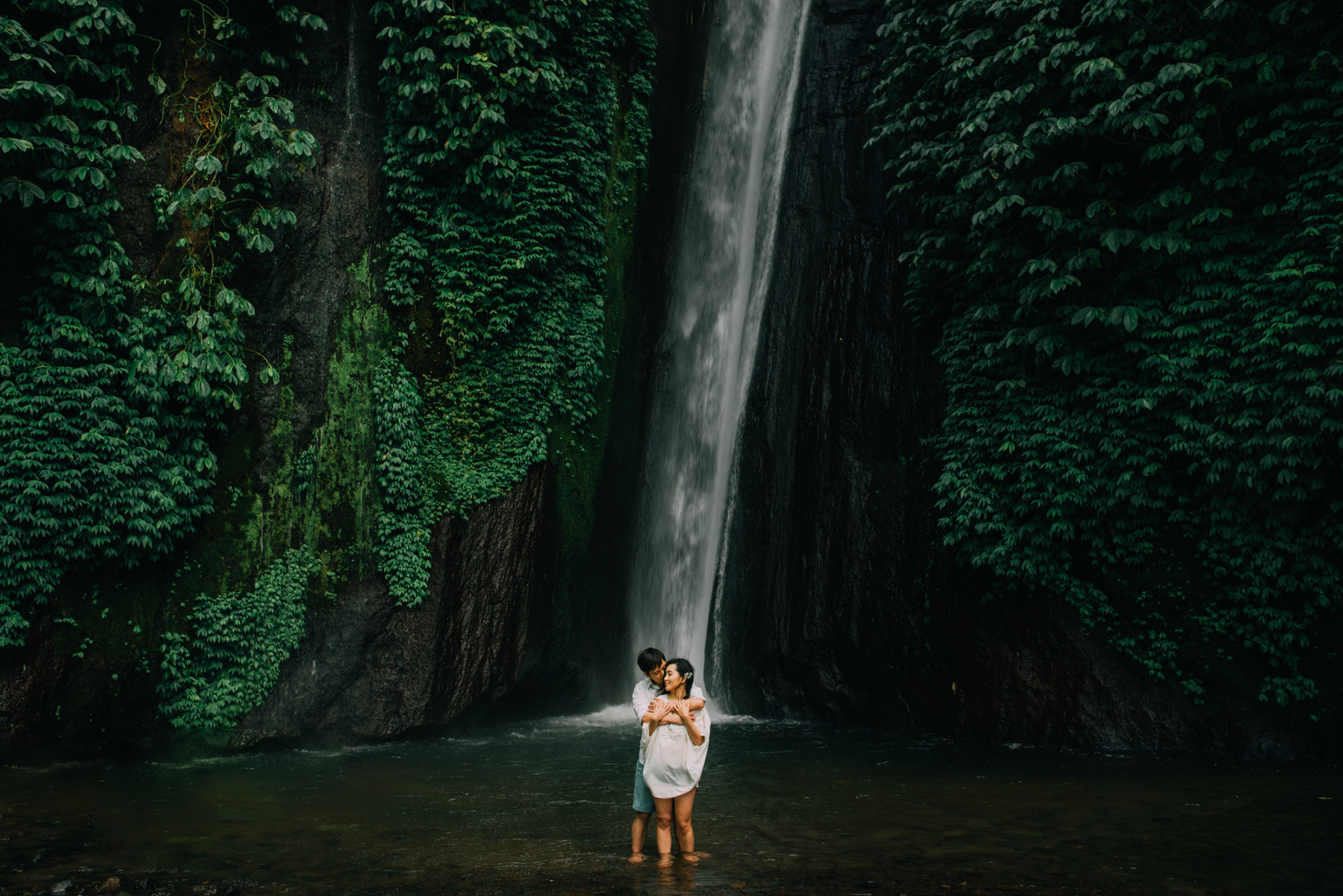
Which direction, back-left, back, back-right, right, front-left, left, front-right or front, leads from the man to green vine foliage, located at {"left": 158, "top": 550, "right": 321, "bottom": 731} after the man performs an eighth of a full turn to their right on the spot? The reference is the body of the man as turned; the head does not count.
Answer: back-right

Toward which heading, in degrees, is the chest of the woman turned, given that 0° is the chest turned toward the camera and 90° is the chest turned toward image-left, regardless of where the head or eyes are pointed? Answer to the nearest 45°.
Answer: approximately 0°

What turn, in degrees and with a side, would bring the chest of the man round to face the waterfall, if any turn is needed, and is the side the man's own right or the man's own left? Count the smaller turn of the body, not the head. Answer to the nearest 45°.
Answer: approximately 135° to the man's own left

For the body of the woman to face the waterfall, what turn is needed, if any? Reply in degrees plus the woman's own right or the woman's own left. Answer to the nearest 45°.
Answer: approximately 180°

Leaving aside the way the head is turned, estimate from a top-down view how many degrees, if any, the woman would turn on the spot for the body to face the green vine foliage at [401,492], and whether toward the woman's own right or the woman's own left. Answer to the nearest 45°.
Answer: approximately 135° to the woman's own right

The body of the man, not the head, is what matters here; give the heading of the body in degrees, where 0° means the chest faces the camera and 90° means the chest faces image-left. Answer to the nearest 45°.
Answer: approximately 315°

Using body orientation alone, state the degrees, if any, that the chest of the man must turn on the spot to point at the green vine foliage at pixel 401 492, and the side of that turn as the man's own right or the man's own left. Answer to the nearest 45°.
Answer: approximately 180°

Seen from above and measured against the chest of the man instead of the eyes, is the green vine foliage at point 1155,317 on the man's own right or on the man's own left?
on the man's own left

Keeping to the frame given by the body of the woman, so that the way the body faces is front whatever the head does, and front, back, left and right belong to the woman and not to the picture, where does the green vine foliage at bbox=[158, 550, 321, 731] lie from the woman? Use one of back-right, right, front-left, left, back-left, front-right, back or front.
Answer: back-right
